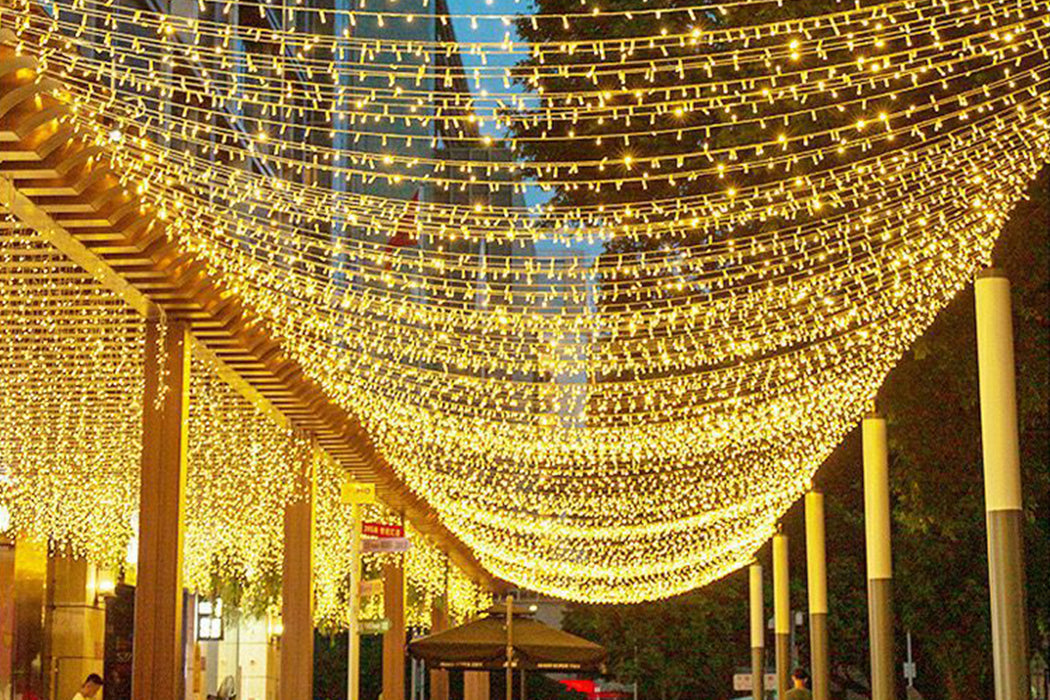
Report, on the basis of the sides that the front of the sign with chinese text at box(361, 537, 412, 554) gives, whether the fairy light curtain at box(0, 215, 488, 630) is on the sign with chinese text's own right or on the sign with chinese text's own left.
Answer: on the sign with chinese text's own right

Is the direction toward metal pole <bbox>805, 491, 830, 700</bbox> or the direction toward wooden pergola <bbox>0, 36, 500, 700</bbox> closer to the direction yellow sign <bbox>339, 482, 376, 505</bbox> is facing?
the wooden pergola

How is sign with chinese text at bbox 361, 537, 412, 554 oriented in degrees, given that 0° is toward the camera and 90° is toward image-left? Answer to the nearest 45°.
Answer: approximately 0°

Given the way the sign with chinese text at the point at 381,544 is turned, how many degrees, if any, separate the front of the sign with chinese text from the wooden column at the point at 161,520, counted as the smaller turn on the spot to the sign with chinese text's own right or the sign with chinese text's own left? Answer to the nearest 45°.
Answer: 0° — it already faces it

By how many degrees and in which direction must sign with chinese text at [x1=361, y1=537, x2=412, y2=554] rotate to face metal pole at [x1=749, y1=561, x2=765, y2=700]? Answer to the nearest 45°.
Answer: approximately 135° to its left

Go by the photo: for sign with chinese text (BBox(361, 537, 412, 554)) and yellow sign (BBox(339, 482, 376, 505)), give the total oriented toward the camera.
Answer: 2
